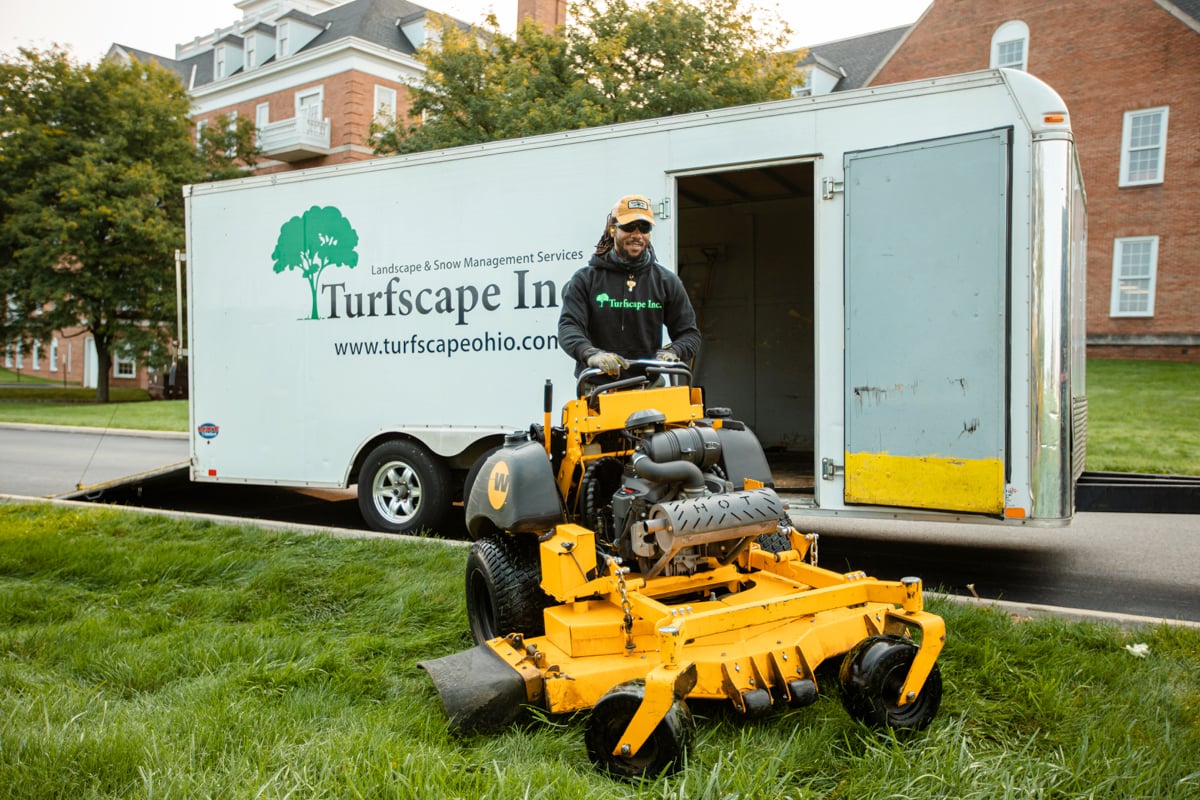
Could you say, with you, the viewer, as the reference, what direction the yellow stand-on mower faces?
facing the viewer and to the right of the viewer

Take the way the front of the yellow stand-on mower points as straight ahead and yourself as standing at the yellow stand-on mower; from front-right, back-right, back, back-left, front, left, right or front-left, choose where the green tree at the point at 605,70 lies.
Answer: back-left

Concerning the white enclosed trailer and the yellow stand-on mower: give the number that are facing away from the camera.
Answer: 0
